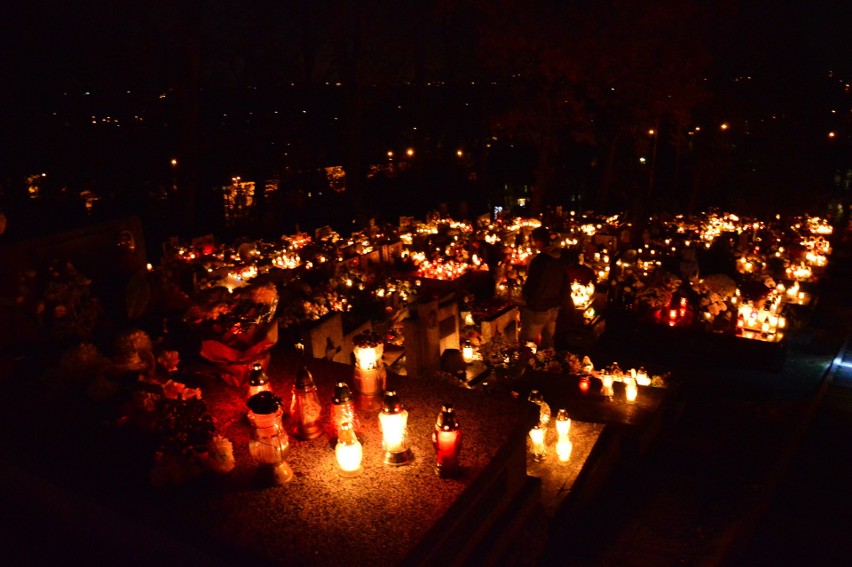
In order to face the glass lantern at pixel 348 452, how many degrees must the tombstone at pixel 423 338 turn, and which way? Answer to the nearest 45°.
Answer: approximately 45° to its right

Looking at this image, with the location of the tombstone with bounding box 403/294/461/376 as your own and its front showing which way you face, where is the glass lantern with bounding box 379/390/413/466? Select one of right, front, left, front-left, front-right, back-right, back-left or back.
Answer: front-right

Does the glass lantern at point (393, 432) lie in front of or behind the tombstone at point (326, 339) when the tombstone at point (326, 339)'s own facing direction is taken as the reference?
in front

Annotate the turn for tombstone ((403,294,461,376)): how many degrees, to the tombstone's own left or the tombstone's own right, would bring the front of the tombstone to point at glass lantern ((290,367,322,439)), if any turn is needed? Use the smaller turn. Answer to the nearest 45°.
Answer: approximately 45° to the tombstone's own right

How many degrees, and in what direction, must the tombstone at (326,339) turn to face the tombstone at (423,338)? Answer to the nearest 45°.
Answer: approximately 45° to its left

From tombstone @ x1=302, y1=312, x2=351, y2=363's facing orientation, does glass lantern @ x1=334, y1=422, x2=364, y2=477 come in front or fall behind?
in front

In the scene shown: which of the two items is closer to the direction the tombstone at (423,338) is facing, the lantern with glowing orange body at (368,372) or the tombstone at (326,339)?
the lantern with glowing orange body

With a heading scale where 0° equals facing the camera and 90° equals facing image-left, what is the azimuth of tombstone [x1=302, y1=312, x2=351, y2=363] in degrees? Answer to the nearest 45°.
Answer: approximately 315°

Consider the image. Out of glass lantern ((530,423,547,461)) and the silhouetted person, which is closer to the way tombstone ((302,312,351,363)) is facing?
the glass lantern

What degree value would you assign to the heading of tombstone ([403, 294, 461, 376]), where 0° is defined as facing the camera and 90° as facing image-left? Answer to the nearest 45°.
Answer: approximately 315°

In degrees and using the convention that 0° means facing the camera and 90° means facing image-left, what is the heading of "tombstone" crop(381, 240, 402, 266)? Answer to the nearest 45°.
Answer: approximately 315°

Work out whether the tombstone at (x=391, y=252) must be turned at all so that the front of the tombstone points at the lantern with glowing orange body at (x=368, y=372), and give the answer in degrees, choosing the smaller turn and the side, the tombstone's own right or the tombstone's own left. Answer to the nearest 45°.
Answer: approximately 45° to the tombstone's own right
